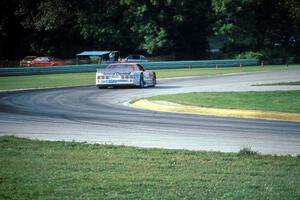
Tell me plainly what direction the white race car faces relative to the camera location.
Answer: facing away from the viewer and to the right of the viewer
